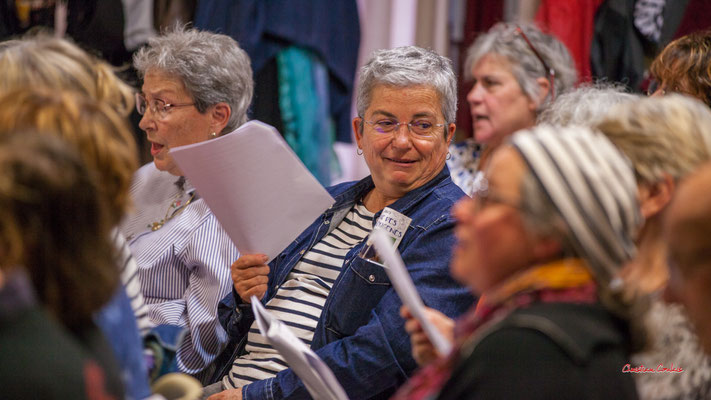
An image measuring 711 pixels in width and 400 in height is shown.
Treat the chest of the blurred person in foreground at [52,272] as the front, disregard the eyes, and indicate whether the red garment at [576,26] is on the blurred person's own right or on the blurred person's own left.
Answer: on the blurred person's own right

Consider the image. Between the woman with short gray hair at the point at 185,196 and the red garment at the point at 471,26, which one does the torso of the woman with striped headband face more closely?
the woman with short gray hair

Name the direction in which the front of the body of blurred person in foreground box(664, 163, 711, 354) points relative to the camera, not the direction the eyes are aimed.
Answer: to the viewer's left

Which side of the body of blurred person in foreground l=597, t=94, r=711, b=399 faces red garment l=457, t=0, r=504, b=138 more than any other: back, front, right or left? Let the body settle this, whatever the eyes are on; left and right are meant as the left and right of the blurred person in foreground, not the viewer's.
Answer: right

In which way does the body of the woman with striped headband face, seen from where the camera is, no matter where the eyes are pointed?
to the viewer's left

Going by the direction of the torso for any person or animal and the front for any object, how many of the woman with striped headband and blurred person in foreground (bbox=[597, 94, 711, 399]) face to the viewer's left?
2

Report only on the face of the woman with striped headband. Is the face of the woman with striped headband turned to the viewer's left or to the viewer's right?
to the viewer's left

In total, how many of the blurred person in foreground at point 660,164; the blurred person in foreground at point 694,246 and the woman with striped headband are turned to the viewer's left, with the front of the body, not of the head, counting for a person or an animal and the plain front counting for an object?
3

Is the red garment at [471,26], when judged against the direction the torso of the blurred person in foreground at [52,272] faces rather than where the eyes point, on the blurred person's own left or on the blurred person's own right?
on the blurred person's own right

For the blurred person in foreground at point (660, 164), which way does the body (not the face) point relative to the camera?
to the viewer's left

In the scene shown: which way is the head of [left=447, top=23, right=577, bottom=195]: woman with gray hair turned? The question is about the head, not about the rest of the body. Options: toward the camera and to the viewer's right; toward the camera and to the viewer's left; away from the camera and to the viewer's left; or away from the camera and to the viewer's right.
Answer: toward the camera and to the viewer's left

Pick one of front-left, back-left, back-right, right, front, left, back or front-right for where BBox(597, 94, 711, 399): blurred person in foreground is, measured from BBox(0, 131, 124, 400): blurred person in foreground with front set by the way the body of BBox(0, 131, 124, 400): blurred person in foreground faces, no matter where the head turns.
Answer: back-right

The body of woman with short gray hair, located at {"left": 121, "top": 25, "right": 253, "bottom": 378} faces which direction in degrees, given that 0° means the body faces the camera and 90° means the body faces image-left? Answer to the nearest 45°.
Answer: approximately 45°

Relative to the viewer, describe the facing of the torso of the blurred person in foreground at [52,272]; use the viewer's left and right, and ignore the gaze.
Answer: facing away from the viewer and to the left of the viewer
